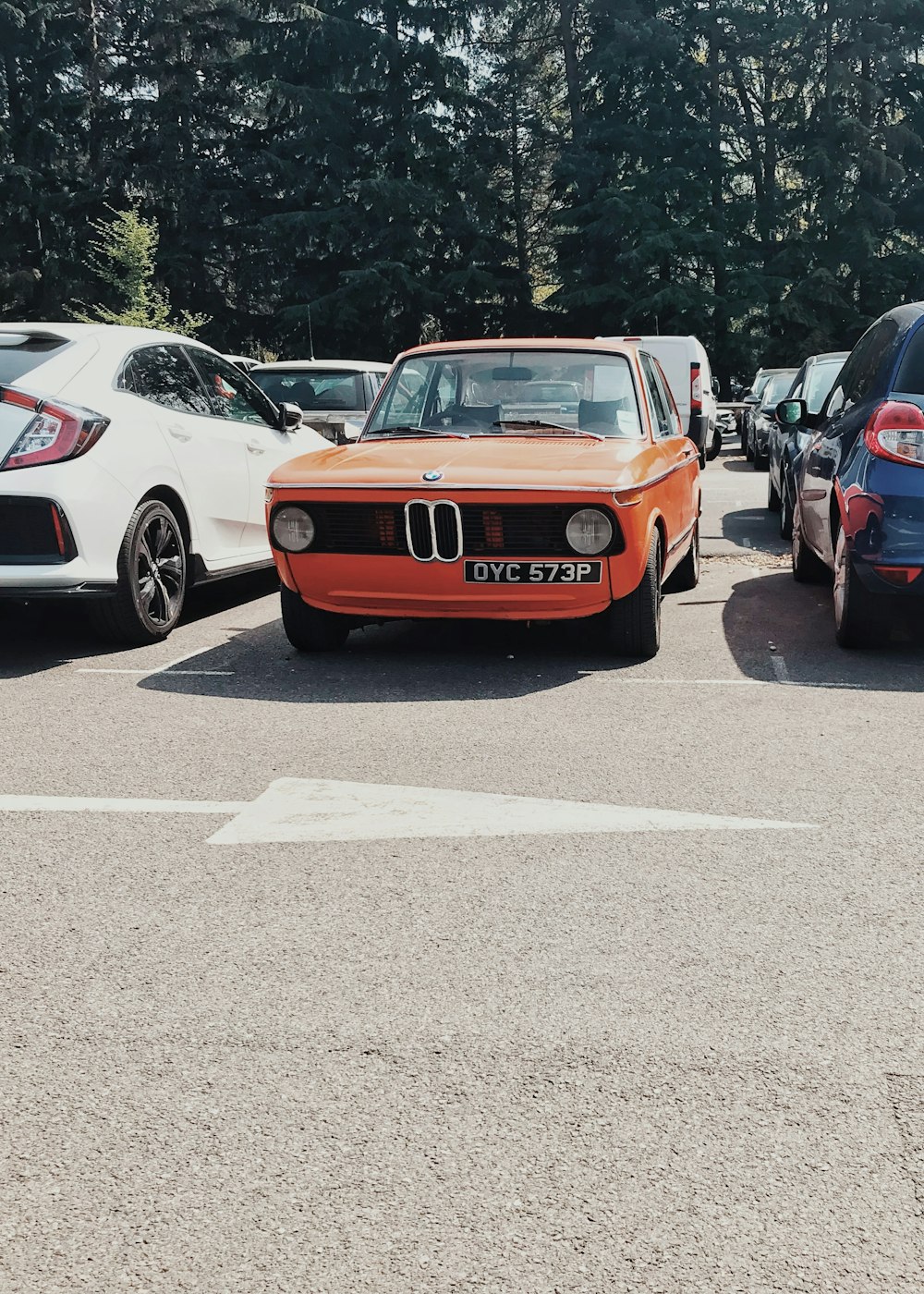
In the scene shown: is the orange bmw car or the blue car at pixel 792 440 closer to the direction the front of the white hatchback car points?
the blue car

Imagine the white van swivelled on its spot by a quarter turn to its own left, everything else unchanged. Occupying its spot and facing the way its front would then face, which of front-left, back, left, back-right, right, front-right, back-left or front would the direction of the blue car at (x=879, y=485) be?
left

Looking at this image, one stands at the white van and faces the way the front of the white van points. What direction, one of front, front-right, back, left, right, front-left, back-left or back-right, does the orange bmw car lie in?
back

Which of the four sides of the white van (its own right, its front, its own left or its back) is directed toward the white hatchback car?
back

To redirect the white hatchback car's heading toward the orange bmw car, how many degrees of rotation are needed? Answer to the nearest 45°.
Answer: approximately 90° to its right

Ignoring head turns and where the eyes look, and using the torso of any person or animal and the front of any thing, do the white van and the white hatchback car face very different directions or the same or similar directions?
same or similar directions

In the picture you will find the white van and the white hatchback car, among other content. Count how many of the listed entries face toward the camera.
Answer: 0

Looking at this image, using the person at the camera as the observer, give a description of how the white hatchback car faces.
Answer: facing away from the viewer and to the right of the viewer

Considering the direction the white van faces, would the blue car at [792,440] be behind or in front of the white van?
behind

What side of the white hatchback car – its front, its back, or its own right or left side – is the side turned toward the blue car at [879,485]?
right

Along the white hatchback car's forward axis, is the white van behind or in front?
in front

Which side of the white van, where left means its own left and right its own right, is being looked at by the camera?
back
